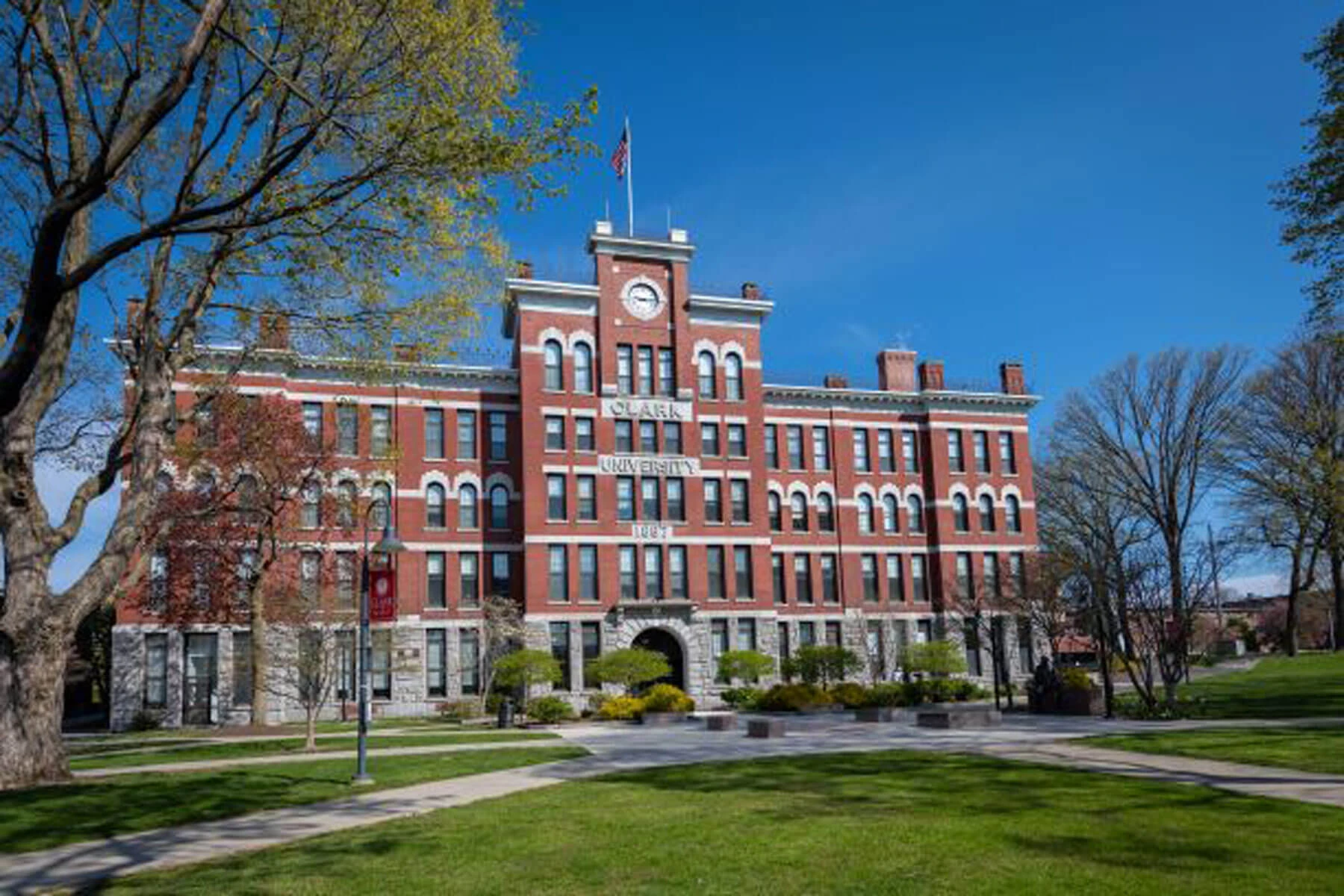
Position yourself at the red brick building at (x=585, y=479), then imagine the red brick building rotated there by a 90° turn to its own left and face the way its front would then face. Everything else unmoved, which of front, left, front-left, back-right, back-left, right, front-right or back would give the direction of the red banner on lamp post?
right

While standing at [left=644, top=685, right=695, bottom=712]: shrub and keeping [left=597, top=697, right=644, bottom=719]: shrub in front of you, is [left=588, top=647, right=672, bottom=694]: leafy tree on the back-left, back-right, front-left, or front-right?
front-right

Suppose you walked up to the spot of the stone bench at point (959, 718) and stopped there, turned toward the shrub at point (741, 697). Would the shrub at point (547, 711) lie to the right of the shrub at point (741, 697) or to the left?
left

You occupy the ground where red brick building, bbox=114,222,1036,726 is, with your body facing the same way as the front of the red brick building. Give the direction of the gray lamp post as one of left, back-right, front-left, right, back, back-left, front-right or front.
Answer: front

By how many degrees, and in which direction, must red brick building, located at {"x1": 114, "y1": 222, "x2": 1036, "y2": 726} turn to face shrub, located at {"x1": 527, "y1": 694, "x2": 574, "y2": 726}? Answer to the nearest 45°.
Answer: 0° — it already faces it

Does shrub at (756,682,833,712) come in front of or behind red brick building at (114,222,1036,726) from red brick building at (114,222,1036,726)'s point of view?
in front

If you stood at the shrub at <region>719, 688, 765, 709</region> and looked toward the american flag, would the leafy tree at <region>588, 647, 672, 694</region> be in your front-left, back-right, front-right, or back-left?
front-left

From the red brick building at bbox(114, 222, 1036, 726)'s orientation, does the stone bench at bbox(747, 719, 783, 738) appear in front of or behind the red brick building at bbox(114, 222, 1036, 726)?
in front

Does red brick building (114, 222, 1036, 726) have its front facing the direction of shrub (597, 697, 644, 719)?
yes

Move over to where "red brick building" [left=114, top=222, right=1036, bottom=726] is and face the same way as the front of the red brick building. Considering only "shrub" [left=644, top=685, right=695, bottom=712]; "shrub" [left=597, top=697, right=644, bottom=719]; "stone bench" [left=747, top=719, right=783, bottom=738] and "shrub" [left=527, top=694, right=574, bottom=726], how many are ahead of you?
4

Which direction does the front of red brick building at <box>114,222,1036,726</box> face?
toward the camera

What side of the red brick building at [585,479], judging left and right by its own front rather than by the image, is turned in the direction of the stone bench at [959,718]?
front

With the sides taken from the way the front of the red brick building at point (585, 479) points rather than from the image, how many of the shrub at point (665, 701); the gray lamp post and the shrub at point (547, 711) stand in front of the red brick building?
3

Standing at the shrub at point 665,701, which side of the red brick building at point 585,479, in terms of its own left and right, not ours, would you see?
front
